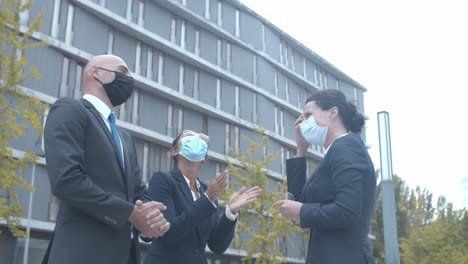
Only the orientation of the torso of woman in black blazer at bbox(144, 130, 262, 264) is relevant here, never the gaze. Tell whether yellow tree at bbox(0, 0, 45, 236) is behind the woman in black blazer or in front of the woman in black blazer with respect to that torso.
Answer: behind

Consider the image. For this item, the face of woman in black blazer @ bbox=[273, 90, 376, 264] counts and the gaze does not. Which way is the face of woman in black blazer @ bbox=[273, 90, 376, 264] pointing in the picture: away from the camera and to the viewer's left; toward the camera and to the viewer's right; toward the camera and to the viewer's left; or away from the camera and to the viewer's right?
toward the camera and to the viewer's left

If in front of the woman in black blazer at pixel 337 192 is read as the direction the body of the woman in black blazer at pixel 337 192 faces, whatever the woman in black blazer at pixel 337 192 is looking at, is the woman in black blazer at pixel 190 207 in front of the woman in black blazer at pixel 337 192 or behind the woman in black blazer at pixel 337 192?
in front

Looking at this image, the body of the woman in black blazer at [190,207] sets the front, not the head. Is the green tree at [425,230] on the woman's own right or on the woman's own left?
on the woman's own left

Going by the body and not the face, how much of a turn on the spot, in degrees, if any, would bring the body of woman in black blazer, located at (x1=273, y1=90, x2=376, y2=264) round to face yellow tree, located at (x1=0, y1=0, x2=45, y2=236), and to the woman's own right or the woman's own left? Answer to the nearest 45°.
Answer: approximately 45° to the woman's own right

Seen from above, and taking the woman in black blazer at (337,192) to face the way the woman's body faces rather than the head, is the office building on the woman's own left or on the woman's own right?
on the woman's own right

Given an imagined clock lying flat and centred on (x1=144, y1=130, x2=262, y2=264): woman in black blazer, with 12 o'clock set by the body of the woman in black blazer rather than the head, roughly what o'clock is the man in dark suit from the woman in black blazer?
The man in dark suit is roughly at 2 o'clock from the woman in black blazer.

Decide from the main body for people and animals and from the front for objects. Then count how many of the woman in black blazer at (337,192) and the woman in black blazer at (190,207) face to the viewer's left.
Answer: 1

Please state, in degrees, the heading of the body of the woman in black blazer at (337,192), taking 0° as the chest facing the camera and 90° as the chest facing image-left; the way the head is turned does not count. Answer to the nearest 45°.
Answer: approximately 90°

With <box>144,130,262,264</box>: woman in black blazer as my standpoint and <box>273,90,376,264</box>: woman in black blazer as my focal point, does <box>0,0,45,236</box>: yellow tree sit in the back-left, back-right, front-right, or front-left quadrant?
back-left

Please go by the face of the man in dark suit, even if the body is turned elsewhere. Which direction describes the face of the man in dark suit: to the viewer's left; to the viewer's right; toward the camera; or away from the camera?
to the viewer's right
